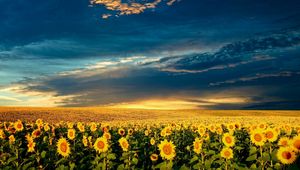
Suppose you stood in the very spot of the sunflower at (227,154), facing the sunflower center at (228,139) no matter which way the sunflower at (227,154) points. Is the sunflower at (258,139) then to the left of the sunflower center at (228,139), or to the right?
right

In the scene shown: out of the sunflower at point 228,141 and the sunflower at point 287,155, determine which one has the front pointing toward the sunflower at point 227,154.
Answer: the sunflower at point 228,141

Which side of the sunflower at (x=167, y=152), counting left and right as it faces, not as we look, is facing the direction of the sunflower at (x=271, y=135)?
left

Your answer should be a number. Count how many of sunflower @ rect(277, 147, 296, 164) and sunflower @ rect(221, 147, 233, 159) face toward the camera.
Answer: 2

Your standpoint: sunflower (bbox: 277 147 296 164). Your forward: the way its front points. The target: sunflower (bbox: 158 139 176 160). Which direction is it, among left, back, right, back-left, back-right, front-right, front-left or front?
right

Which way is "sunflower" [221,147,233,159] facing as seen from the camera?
toward the camera

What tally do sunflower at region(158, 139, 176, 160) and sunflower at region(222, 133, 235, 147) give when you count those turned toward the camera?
2

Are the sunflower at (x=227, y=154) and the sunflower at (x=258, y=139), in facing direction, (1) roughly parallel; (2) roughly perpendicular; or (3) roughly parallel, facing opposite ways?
roughly parallel

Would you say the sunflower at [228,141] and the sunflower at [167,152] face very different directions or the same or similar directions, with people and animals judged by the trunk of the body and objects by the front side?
same or similar directions

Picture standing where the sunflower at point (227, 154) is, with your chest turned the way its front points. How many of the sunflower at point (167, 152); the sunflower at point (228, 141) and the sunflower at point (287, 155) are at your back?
1

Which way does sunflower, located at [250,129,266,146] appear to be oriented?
toward the camera

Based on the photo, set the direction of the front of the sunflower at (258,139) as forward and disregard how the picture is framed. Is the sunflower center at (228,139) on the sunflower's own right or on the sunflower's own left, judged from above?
on the sunflower's own right

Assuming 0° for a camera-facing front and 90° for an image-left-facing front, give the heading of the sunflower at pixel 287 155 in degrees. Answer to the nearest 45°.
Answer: approximately 0°

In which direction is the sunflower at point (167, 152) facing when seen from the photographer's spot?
facing the viewer

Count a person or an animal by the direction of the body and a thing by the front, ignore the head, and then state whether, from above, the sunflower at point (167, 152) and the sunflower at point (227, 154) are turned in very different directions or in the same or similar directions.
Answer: same or similar directions
